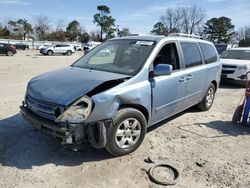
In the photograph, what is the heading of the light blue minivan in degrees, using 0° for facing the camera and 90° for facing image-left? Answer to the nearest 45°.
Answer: approximately 45°

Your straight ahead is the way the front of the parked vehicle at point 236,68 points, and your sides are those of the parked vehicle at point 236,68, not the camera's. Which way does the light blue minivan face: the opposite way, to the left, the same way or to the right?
the same way

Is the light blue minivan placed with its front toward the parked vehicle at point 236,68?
no

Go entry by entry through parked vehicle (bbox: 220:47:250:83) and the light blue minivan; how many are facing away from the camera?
0

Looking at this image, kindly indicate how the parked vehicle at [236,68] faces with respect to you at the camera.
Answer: facing the viewer and to the left of the viewer

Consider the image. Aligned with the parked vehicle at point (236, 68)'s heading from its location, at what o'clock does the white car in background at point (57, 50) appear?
The white car in background is roughly at 3 o'clock from the parked vehicle.

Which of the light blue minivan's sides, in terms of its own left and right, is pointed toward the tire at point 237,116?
back

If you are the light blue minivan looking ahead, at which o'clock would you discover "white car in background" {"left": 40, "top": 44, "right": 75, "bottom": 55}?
The white car in background is roughly at 4 o'clock from the light blue minivan.

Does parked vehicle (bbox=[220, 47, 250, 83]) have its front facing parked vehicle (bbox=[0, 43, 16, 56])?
no

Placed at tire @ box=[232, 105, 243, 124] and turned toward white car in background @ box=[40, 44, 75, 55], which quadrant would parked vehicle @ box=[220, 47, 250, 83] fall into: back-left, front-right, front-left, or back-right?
front-right

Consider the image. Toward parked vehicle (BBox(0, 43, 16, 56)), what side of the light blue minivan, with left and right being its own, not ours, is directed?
right

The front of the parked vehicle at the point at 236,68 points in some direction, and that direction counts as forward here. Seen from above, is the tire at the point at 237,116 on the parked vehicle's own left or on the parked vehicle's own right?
on the parked vehicle's own left
